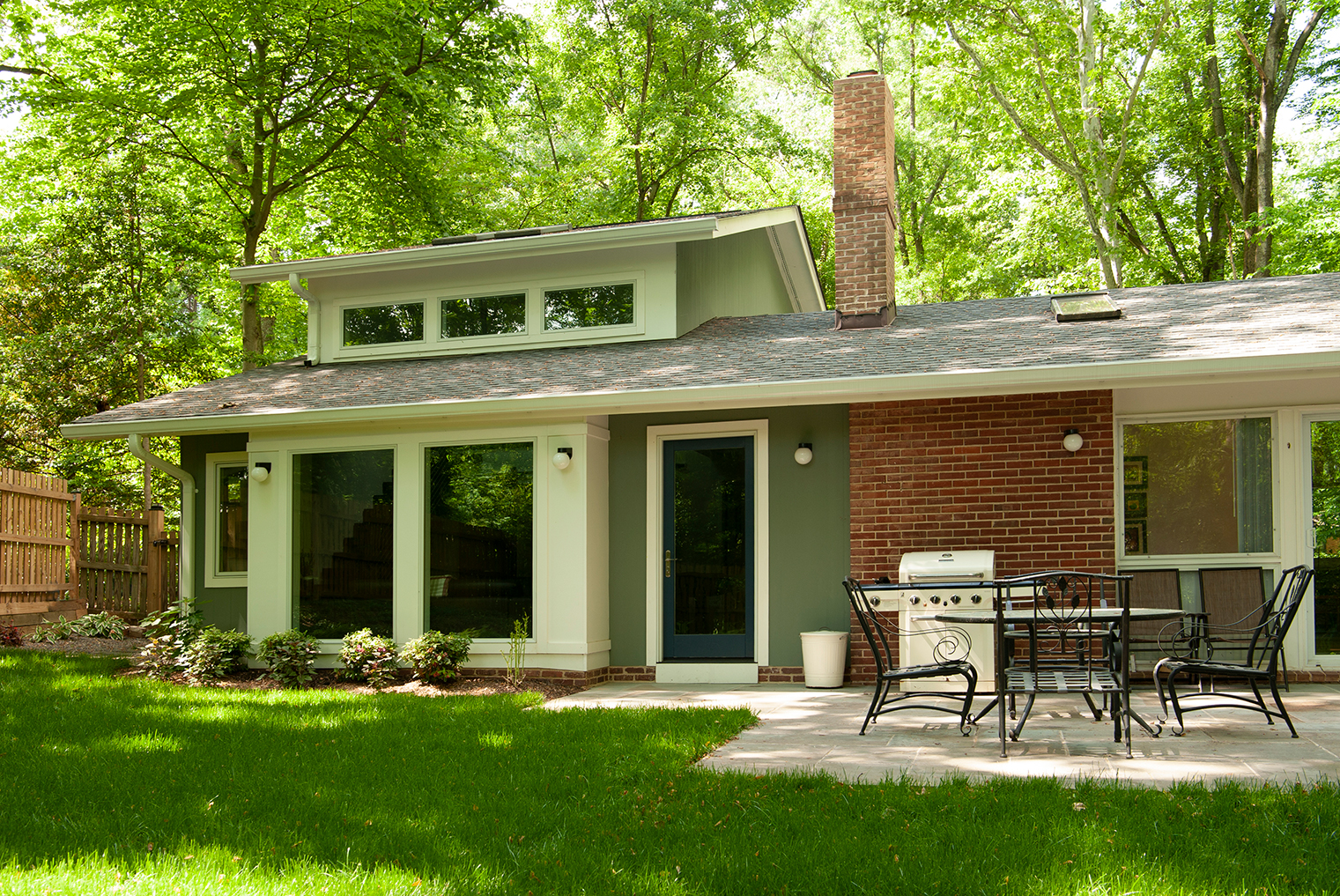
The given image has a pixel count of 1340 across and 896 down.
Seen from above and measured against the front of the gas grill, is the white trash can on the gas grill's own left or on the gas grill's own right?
on the gas grill's own right

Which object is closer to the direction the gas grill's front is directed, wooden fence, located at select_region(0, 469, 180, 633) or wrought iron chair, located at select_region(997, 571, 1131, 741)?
the wrought iron chair

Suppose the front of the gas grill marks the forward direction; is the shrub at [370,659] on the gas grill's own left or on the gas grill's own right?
on the gas grill's own right

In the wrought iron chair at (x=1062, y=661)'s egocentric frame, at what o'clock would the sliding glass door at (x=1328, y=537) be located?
The sliding glass door is roughly at 1 o'clock from the wrought iron chair.

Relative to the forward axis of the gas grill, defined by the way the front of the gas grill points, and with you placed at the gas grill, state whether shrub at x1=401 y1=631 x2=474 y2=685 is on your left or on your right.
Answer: on your right

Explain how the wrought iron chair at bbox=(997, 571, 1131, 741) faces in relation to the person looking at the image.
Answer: facing away from the viewer

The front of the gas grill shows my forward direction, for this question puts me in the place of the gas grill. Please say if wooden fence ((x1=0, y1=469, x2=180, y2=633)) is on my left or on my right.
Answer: on my right

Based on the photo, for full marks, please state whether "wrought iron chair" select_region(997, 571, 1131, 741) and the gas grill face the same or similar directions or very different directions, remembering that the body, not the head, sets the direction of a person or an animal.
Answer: very different directions
